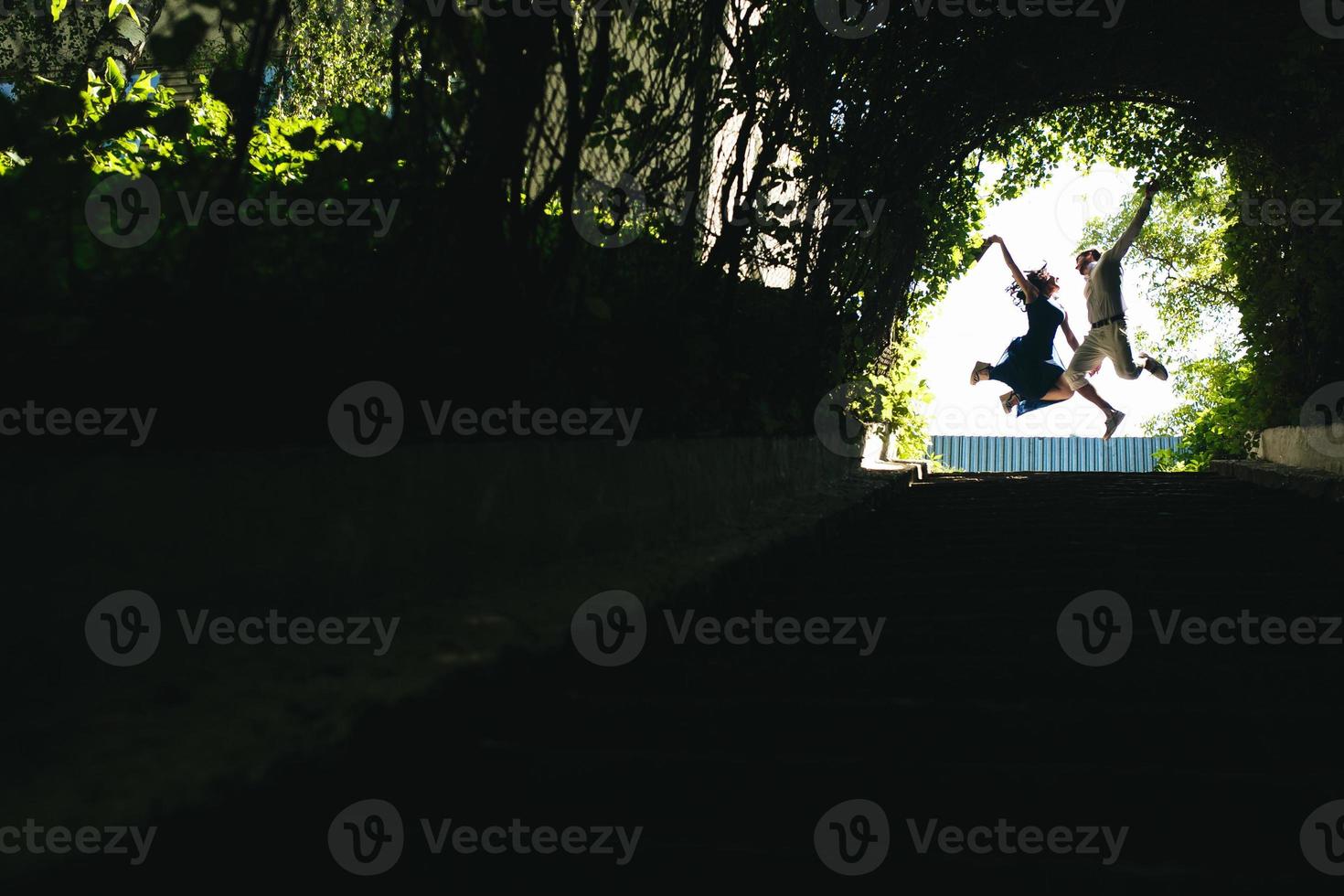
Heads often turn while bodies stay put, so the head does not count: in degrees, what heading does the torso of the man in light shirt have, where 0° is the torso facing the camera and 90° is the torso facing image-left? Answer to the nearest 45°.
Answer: approximately 45°

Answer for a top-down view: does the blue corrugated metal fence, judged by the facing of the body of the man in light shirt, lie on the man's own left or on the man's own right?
on the man's own right

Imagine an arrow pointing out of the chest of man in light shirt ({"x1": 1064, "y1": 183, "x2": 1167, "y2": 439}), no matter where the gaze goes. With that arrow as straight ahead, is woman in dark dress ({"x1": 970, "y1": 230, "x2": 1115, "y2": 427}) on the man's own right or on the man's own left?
on the man's own right
